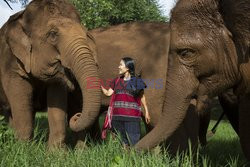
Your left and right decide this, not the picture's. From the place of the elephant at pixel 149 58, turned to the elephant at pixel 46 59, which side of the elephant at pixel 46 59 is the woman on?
left

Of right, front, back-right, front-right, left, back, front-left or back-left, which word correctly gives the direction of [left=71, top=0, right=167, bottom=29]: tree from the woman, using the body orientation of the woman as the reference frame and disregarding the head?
back-right

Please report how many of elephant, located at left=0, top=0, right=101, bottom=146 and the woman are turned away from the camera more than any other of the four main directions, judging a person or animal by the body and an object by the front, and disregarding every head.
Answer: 0

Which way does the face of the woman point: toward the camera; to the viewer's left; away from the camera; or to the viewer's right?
to the viewer's left

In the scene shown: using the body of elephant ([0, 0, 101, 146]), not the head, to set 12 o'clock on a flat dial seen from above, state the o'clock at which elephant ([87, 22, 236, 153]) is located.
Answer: elephant ([87, 22, 236, 153]) is roughly at 10 o'clock from elephant ([0, 0, 101, 146]).

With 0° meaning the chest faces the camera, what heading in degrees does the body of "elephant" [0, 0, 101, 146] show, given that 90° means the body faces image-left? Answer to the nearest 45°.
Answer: approximately 315°

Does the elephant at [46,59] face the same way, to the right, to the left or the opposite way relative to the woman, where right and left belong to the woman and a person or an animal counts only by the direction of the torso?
to the left

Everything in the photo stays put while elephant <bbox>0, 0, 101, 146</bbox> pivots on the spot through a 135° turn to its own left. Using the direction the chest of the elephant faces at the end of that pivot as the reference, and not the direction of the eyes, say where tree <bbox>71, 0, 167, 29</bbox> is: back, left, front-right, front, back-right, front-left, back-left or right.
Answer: front
